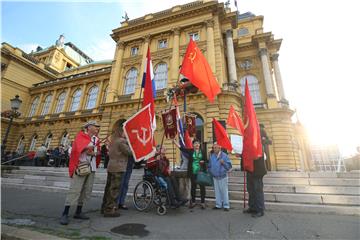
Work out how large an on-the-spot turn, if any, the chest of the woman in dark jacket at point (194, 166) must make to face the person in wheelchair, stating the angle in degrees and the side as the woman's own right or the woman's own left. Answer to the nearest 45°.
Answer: approximately 45° to the woman's own right

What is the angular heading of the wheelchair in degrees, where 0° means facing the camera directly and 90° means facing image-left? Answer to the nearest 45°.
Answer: approximately 315°

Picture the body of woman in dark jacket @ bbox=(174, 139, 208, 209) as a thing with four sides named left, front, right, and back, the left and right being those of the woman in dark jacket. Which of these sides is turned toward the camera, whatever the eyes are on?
front

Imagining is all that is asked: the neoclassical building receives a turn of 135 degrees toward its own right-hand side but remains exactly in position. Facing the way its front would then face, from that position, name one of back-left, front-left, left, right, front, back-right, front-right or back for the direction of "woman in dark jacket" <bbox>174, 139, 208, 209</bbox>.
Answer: left

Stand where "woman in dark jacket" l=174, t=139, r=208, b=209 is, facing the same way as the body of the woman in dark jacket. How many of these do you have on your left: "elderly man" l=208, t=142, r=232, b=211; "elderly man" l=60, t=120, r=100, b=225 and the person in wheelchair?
1

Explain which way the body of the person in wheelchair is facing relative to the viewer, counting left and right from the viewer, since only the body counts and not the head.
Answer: facing the viewer and to the right of the viewer

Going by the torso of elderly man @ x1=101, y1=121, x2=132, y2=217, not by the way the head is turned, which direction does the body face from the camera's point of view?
to the viewer's right

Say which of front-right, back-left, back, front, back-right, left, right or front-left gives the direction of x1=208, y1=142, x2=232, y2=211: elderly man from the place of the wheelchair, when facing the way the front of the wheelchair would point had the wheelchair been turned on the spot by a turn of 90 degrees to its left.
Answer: front-right

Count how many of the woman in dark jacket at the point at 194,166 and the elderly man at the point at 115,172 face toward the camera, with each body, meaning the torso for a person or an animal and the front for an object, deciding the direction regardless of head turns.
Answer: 1

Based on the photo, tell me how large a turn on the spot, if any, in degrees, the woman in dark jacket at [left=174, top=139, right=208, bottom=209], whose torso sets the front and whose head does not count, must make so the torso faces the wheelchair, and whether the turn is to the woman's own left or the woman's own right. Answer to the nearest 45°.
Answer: approximately 45° to the woman's own right

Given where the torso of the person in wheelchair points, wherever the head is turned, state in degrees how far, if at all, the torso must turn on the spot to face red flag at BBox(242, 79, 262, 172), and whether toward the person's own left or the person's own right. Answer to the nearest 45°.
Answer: approximately 45° to the person's own left
